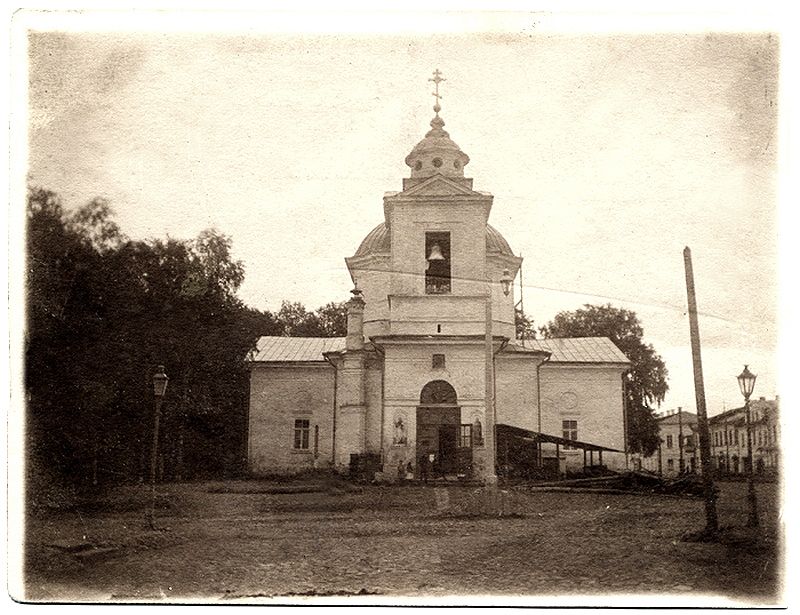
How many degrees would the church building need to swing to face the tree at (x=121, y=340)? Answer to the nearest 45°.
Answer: approximately 45° to its right

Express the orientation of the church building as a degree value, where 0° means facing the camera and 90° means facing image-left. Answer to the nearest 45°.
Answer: approximately 0°

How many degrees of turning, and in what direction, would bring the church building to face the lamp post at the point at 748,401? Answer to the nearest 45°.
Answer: approximately 45° to its left

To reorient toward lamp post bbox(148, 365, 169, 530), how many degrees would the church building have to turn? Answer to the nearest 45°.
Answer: approximately 45° to its right

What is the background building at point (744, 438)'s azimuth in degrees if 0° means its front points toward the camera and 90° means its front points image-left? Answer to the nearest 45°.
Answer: approximately 45°
